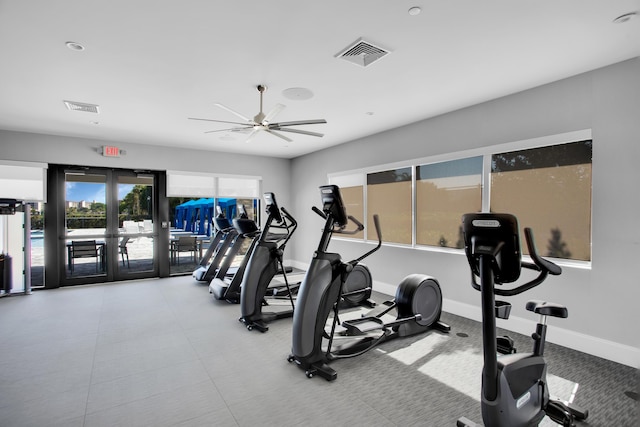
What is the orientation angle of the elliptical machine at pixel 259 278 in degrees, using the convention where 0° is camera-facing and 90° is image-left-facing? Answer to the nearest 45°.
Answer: approximately 45°

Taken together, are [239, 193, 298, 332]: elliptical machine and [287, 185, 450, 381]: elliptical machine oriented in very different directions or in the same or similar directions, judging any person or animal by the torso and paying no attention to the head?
same or similar directions

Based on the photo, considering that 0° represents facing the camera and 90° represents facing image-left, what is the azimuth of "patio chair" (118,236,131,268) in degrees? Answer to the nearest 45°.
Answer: approximately 90°

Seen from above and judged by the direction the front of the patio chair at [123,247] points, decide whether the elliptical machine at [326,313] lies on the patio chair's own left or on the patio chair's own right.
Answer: on the patio chair's own left

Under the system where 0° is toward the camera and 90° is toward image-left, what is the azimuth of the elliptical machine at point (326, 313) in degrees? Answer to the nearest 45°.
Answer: approximately 45°

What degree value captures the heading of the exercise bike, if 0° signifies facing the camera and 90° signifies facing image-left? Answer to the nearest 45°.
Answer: approximately 45°

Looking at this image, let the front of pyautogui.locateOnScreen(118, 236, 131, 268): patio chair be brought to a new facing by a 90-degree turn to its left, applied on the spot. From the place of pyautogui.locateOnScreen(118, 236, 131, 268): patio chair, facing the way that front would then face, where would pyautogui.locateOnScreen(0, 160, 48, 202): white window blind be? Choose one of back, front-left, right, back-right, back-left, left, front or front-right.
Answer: right

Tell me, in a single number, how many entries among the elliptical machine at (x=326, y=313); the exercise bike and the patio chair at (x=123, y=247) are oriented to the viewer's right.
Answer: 0

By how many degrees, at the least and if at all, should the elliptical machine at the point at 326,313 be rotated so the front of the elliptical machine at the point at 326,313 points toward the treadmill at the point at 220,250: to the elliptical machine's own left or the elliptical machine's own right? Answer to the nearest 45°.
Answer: approximately 90° to the elliptical machine's own right

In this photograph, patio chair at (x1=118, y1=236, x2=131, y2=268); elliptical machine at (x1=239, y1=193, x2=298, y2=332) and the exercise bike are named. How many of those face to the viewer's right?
0
